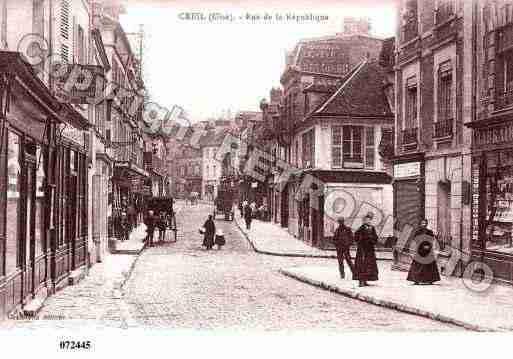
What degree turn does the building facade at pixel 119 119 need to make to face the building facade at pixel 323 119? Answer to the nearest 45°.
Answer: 0° — it already faces it

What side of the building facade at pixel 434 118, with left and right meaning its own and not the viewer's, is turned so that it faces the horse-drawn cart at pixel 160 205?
right

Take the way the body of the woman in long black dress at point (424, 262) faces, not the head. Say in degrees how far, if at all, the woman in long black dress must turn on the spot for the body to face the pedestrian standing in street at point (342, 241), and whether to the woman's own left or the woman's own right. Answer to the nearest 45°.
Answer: approximately 135° to the woman's own right

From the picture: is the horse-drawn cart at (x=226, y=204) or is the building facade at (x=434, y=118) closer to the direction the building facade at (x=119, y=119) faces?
the building facade

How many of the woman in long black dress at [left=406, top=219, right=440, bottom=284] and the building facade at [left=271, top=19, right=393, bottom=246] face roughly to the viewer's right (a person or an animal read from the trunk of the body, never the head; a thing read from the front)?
0

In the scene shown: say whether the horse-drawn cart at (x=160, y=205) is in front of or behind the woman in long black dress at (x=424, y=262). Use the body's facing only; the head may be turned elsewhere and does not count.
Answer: behind

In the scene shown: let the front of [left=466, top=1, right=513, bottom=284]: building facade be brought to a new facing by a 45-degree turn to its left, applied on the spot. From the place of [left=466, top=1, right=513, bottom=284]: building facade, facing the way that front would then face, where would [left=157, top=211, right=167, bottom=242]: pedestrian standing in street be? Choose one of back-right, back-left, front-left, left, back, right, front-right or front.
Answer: back-right

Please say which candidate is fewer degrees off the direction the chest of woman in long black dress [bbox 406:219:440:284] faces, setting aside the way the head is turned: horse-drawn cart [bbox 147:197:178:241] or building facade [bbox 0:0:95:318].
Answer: the building facade

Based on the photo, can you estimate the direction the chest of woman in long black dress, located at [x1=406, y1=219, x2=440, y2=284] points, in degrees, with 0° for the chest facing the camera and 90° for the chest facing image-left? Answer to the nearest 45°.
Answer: approximately 0°
